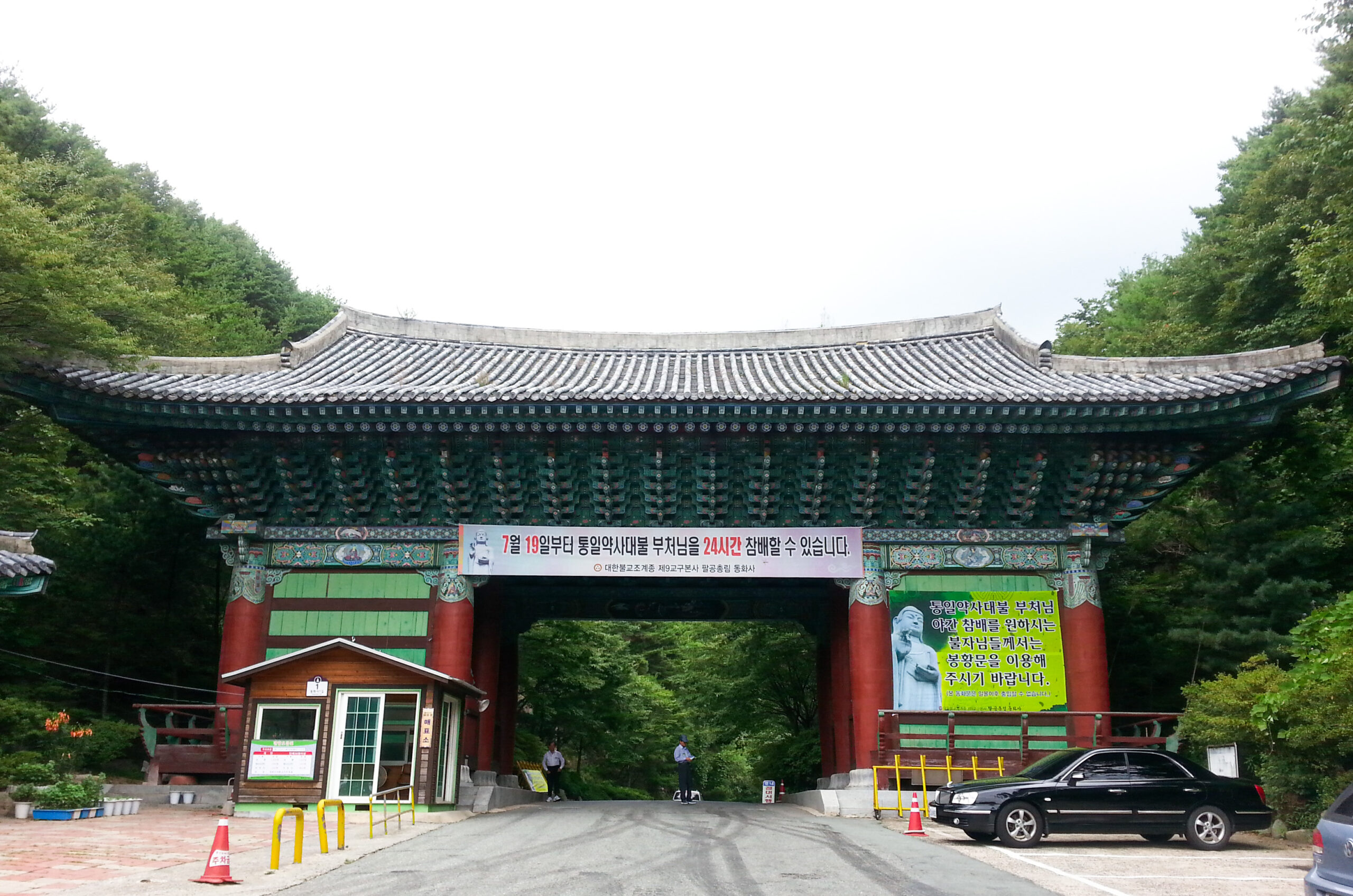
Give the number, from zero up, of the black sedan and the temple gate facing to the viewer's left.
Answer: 1

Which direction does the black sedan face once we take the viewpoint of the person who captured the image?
facing to the left of the viewer

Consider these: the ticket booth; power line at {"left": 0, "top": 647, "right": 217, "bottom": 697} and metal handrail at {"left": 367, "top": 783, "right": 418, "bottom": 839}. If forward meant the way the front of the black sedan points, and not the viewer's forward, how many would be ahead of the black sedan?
3

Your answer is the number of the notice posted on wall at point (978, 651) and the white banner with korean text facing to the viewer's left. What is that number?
0

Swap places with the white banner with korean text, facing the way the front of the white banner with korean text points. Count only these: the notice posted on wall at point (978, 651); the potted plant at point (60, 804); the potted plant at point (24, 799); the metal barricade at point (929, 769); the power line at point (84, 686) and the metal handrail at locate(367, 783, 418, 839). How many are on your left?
2

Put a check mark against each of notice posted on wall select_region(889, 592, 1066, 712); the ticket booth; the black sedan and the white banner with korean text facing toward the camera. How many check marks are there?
3

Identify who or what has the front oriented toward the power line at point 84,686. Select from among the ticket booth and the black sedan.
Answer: the black sedan

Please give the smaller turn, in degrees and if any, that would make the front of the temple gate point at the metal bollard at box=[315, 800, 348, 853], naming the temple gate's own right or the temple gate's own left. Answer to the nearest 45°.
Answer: approximately 45° to the temple gate's own right

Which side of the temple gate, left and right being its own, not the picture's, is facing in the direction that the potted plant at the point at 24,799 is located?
right

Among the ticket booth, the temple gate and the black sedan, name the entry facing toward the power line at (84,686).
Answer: the black sedan

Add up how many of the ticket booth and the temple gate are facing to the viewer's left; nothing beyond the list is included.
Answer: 0
